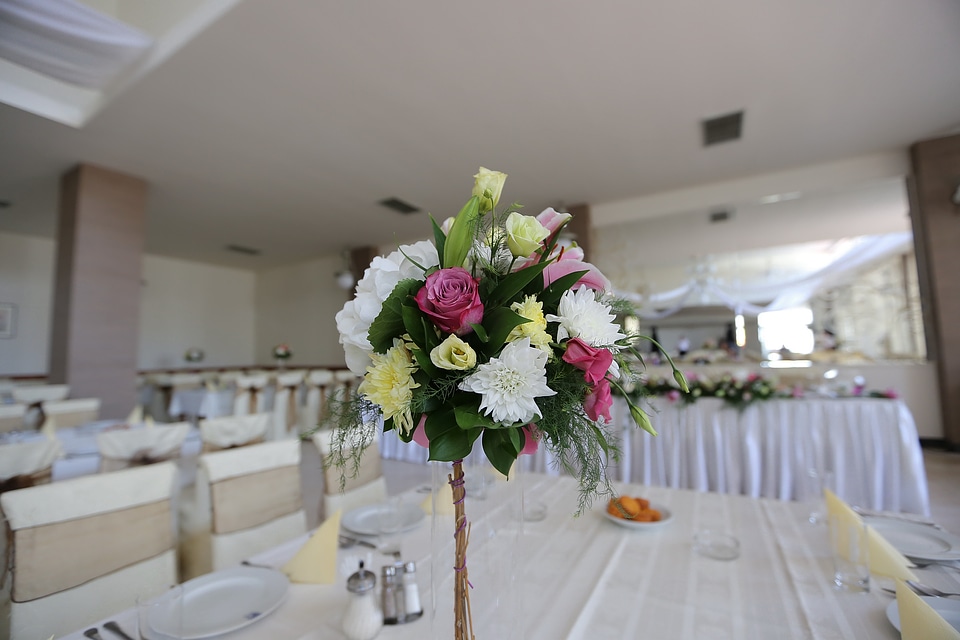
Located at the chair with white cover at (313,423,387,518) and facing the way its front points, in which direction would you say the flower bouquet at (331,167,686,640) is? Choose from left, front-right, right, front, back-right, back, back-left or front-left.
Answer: front-right

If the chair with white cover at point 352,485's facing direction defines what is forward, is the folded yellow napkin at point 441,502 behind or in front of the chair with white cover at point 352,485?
in front

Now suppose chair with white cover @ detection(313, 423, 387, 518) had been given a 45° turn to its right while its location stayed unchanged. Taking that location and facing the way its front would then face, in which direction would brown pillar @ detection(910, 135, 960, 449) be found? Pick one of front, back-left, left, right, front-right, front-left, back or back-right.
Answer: left

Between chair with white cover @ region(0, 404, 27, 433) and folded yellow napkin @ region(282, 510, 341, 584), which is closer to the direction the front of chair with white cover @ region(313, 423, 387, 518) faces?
the folded yellow napkin

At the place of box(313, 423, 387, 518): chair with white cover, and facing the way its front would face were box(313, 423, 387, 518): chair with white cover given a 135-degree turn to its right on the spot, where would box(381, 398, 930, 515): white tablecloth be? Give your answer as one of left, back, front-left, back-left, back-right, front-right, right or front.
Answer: back

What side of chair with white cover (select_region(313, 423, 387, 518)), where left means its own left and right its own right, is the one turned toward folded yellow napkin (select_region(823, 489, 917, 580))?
front

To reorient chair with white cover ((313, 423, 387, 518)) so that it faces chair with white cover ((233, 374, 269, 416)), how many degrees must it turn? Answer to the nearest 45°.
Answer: approximately 135° to its left

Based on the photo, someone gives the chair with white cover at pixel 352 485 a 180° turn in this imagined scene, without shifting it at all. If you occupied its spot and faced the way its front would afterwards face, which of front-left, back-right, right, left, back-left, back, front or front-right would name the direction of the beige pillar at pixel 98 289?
front

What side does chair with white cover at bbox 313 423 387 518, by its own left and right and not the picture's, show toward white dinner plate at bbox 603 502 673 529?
front

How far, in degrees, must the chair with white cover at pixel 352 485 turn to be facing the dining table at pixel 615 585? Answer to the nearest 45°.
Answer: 0° — it already faces it

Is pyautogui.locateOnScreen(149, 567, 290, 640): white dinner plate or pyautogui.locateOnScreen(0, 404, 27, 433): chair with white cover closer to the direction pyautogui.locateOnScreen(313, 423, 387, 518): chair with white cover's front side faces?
the white dinner plate

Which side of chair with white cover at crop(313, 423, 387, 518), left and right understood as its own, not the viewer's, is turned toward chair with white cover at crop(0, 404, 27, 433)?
back

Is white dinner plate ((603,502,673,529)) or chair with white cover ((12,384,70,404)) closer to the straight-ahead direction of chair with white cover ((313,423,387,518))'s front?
the white dinner plate

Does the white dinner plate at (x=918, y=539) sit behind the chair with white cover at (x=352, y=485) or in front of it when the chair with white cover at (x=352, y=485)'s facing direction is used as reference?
in front

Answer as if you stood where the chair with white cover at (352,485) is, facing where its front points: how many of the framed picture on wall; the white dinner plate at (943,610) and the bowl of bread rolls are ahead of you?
2

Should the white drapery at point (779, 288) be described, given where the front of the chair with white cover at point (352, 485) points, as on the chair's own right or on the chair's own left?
on the chair's own left

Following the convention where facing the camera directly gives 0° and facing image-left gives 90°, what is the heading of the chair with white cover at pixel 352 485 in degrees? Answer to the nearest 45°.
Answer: approximately 315°
